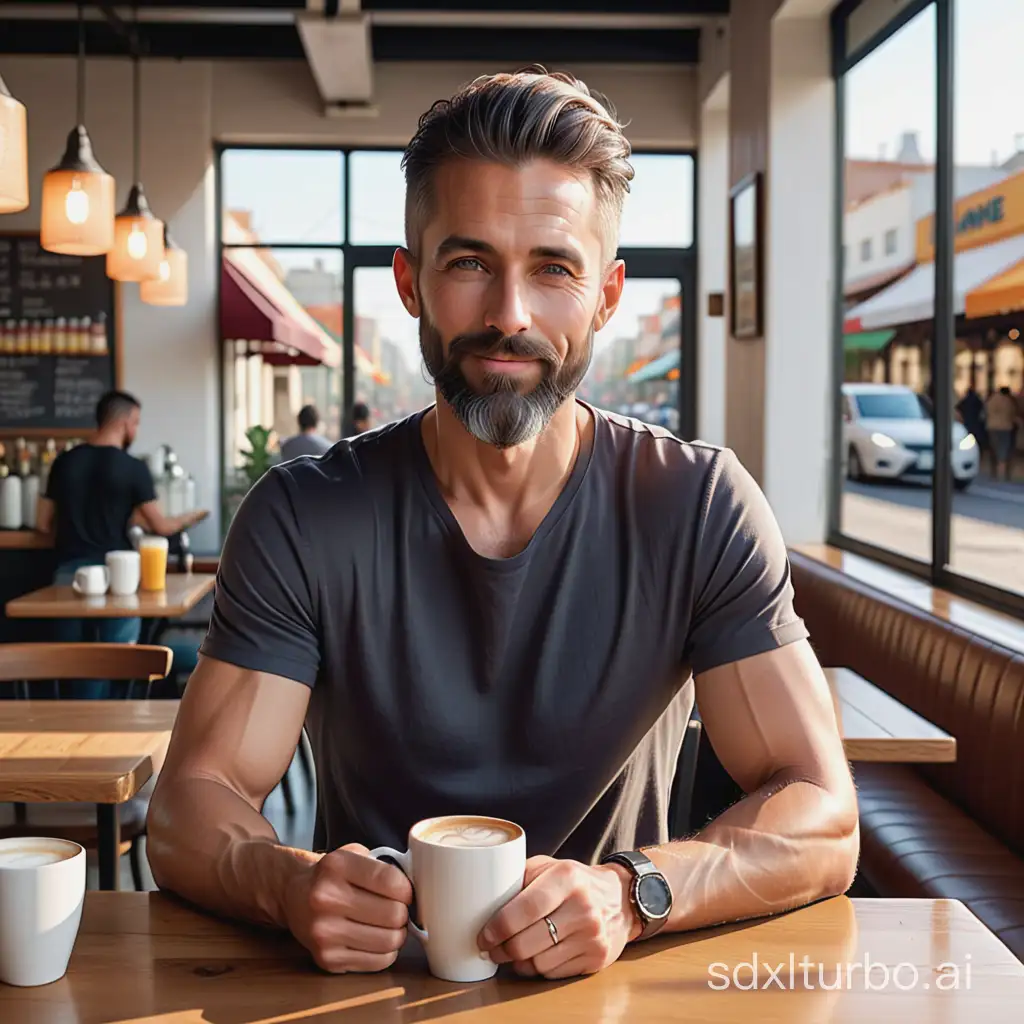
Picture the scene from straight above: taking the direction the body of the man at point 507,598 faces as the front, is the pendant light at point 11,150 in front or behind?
behind

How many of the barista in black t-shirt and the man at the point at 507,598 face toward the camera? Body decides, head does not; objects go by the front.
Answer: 1

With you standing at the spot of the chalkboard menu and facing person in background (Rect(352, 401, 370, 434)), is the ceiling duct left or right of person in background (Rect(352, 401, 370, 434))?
right

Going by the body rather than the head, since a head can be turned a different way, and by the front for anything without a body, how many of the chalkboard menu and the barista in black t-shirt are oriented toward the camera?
1

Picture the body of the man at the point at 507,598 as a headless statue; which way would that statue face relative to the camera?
toward the camera

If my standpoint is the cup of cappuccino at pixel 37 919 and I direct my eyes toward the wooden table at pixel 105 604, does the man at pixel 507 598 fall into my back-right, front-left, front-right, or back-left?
front-right

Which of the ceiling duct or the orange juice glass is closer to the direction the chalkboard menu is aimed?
the orange juice glass

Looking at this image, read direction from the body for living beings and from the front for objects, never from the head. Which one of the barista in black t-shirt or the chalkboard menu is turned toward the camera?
the chalkboard menu

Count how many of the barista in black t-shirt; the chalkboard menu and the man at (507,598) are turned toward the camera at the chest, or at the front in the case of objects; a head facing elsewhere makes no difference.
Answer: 2

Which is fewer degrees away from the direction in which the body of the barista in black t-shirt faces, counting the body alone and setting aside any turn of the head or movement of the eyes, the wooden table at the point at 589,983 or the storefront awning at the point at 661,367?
the storefront awning

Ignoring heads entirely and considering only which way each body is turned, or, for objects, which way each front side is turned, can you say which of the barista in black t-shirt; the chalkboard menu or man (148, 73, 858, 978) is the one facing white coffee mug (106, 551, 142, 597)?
the chalkboard menu

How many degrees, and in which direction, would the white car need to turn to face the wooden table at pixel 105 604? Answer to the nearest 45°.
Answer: approximately 90° to its right

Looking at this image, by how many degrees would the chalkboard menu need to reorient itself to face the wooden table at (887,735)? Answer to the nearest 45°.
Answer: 0° — it already faces it

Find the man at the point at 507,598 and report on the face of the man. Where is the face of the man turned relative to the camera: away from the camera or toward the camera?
toward the camera

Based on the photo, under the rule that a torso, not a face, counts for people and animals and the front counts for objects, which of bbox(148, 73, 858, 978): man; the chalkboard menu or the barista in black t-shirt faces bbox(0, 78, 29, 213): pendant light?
the chalkboard menu

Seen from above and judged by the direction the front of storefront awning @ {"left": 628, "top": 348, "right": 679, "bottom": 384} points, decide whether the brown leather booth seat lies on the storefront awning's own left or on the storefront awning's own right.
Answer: on the storefront awning's own left

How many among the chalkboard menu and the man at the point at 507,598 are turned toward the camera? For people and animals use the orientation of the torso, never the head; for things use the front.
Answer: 2
